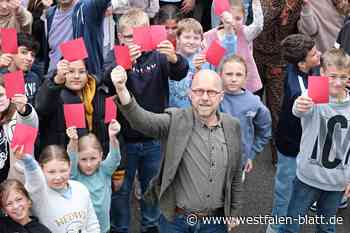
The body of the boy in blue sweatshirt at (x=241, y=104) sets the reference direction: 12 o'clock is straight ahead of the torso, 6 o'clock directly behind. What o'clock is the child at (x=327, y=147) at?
The child is roughly at 10 o'clock from the boy in blue sweatshirt.

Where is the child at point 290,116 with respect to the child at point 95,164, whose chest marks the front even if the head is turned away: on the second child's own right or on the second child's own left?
on the second child's own left

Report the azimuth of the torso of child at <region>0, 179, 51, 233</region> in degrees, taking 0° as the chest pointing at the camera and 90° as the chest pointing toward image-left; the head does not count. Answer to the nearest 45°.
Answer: approximately 0°

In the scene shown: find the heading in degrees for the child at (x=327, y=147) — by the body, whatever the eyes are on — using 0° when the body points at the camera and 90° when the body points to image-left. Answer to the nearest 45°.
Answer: approximately 0°

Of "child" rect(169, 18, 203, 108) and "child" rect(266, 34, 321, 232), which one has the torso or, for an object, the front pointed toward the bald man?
"child" rect(169, 18, 203, 108)

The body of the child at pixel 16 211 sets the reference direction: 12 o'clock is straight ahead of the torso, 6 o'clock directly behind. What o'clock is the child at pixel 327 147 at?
the child at pixel 327 147 is roughly at 9 o'clock from the child at pixel 16 211.

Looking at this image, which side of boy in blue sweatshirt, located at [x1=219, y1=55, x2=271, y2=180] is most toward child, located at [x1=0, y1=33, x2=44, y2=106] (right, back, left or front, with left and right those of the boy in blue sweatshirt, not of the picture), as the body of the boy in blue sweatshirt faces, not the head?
right

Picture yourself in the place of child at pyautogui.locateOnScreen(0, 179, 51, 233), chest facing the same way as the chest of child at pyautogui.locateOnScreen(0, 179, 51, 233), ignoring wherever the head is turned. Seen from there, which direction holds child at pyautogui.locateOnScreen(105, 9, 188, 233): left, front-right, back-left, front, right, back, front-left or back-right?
back-left

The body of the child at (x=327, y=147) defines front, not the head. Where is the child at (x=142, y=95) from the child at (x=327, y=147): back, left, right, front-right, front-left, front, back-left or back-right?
right

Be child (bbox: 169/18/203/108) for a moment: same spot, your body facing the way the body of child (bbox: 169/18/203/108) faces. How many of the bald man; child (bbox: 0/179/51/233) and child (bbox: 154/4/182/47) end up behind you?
1
